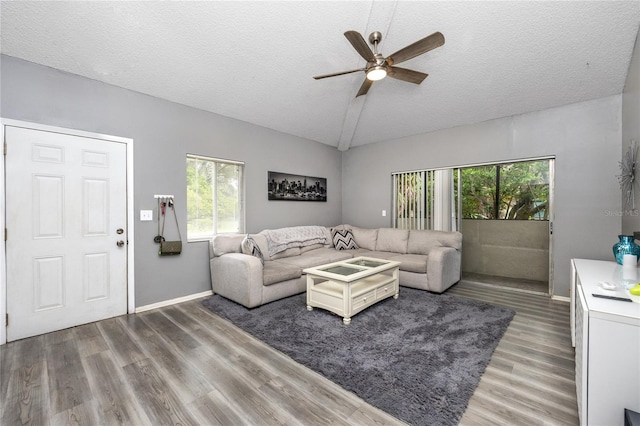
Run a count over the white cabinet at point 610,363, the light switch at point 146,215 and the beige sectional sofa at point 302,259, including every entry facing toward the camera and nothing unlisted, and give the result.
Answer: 2

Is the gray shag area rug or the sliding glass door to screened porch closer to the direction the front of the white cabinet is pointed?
the gray shag area rug

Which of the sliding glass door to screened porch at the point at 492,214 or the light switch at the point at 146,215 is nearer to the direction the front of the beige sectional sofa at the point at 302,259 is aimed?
the light switch

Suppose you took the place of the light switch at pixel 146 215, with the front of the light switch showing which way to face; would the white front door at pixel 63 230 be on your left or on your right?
on your right

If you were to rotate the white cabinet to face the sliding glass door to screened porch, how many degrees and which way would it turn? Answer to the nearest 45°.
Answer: approximately 90° to its right

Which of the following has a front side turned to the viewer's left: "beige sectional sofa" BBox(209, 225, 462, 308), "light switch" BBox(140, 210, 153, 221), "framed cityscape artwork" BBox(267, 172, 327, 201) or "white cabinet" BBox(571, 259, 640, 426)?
the white cabinet

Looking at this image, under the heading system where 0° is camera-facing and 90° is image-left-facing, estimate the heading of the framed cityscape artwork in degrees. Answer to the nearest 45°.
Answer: approximately 315°

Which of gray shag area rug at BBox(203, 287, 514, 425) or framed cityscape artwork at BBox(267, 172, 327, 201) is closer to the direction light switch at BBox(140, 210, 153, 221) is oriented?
the gray shag area rug

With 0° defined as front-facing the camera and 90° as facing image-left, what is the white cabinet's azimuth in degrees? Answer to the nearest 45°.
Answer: approximately 90°

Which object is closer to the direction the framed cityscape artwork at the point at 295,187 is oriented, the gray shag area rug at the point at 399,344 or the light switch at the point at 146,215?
the gray shag area rug

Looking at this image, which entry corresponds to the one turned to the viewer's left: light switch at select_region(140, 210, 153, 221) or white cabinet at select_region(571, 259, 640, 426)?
the white cabinet
